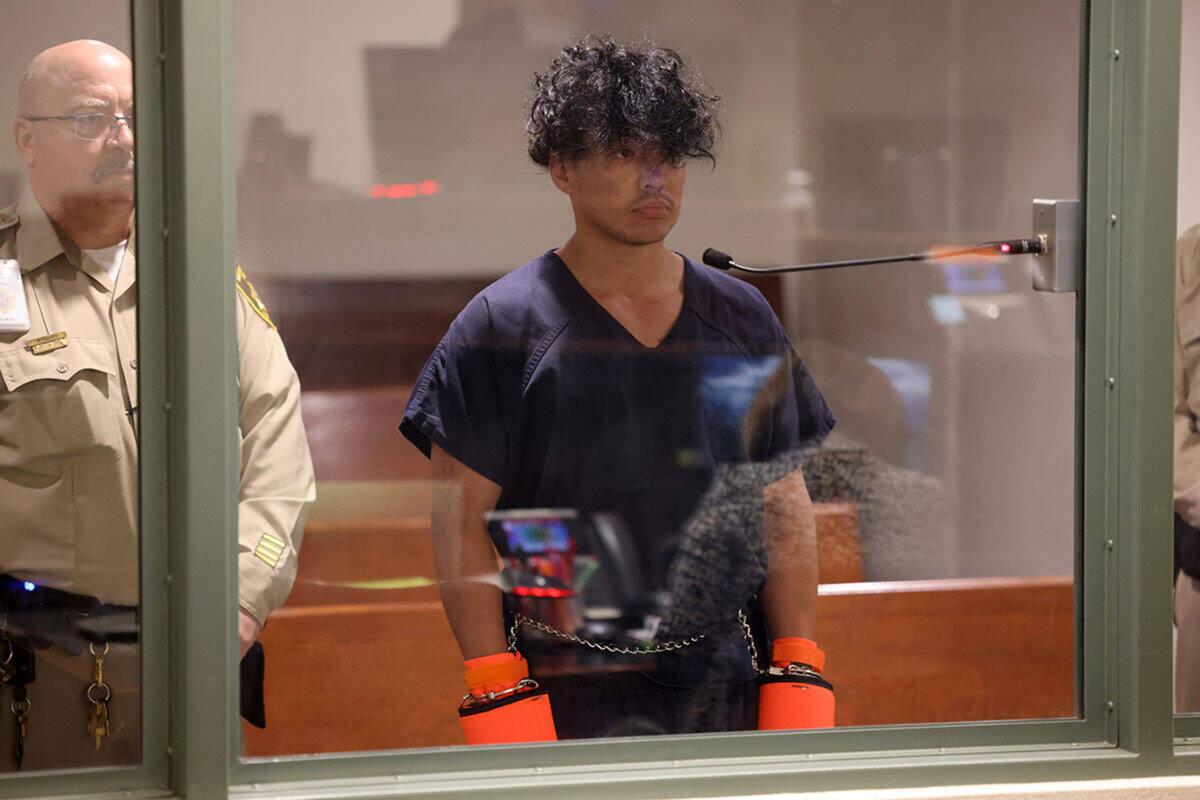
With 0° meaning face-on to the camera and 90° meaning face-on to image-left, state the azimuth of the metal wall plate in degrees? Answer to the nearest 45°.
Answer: approximately 45°

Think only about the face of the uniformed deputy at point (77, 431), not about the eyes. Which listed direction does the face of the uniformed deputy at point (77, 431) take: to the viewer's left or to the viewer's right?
to the viewer's right
